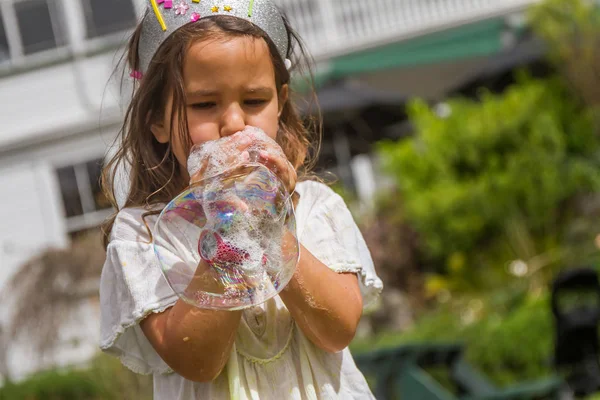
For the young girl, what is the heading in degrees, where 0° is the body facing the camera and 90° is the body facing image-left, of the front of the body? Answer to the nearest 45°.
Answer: approximately 0°

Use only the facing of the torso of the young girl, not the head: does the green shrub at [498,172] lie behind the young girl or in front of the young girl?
behind

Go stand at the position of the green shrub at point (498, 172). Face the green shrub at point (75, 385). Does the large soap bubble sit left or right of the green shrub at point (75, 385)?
left

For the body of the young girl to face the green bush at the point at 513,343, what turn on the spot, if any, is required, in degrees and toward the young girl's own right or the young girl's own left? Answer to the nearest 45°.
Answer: approximately 135° to the young girl's own left

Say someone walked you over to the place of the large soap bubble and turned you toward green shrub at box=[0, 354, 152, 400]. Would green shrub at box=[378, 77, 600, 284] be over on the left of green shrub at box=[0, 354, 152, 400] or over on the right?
right
